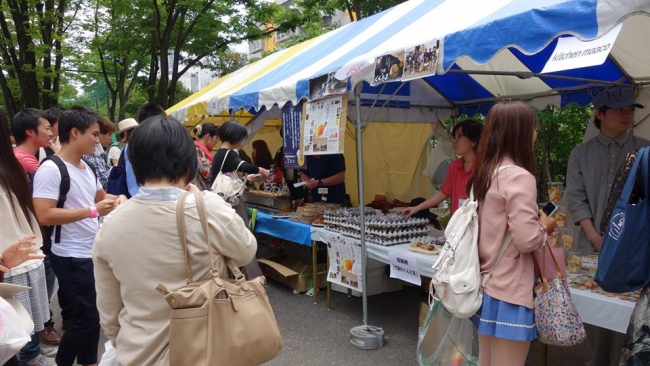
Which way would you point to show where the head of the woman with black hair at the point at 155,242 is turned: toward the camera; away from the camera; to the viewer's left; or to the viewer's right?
away from the camera

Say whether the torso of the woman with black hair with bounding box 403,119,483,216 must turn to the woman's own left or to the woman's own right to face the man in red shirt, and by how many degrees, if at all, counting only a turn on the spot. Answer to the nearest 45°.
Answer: approximately 45° to the woman's own right

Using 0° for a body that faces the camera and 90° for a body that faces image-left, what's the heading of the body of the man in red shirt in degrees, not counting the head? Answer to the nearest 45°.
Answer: approximately 270°

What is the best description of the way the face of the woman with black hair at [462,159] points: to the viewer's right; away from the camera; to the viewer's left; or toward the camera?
to the viewer's left

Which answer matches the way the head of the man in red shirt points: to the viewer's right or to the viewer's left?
to the viewer's right

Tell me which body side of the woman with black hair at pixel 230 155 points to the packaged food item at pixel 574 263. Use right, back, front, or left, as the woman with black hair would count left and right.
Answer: right

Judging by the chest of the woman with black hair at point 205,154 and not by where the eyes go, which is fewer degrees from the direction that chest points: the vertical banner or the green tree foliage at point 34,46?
the vertical banner

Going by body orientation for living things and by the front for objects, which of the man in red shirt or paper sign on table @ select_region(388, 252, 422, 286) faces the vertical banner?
the man in red shirt
